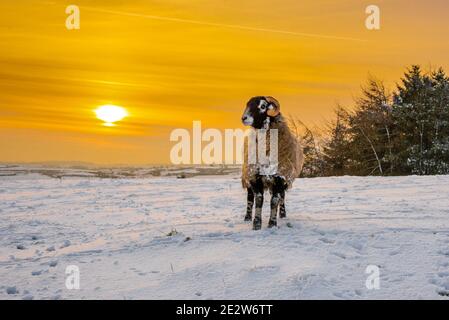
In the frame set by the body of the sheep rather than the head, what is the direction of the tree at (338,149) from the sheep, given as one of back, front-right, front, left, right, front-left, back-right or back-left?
back

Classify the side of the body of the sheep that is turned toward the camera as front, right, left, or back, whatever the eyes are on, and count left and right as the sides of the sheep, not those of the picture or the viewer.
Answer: front

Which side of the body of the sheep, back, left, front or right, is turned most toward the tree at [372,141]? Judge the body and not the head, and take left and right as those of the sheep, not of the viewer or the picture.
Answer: back
